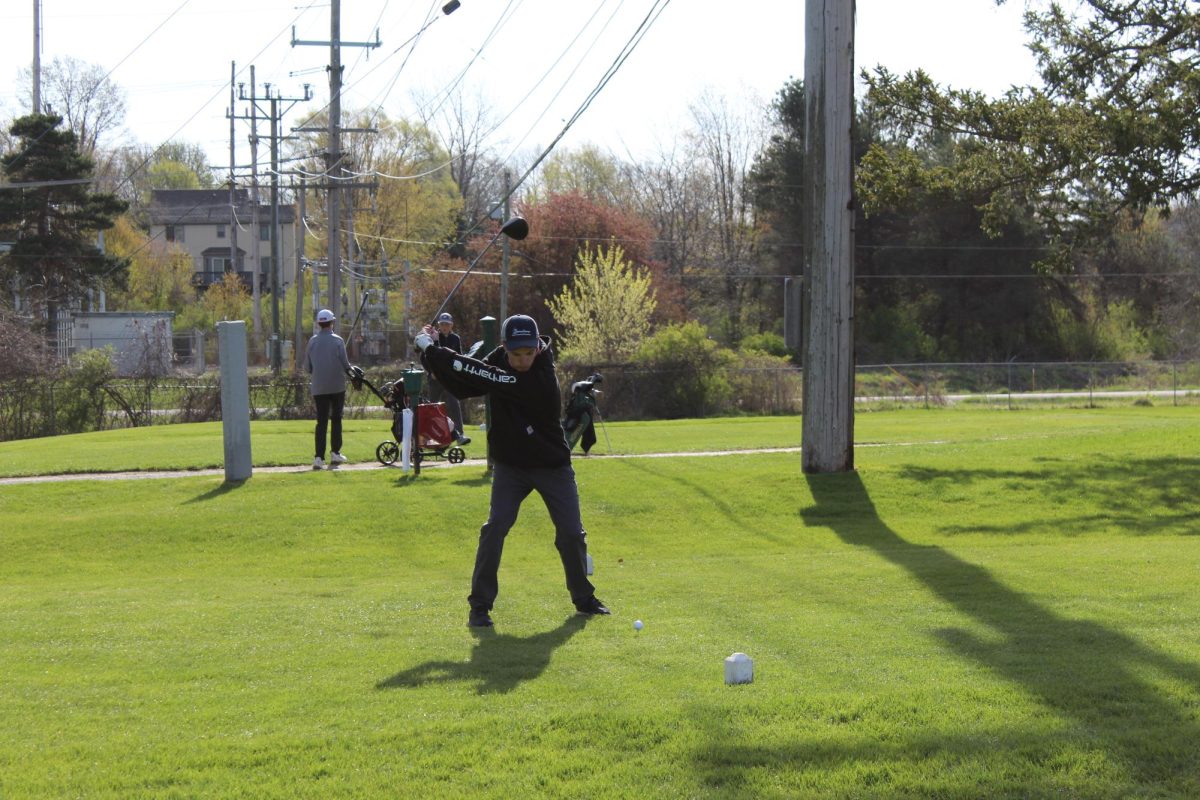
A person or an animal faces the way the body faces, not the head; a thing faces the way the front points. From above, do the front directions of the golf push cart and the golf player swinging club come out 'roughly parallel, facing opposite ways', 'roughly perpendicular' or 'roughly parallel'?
roughly perpendicular

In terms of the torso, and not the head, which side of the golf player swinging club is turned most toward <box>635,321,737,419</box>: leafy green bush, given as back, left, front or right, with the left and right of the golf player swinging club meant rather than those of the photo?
back

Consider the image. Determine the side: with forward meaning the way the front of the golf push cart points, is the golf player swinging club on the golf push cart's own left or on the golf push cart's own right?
on the golf push cart's own right

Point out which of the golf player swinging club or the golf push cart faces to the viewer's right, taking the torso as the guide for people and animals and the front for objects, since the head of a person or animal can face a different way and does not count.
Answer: the golf push cart

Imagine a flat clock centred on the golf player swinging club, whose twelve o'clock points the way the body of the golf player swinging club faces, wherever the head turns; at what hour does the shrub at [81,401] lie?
The shrub is roughly at 5 o'clock from the golf player swinging club.

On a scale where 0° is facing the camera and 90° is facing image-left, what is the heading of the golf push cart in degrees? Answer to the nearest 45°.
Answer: approximately 270°

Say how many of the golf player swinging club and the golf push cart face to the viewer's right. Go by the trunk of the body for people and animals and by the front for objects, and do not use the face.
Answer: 1

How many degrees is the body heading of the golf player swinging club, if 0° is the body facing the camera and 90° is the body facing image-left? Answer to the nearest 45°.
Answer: approximately 0°

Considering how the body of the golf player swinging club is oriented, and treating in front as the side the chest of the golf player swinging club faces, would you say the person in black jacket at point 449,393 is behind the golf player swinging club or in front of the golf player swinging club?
behind

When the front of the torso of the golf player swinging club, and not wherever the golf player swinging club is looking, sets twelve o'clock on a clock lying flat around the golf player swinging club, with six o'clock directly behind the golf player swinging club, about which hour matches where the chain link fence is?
The chain link fence is roughly at 6 o'clock from the golf player swinging club.
